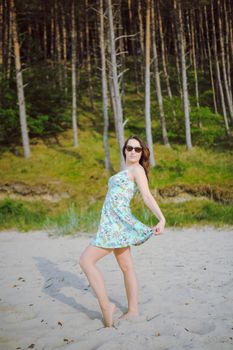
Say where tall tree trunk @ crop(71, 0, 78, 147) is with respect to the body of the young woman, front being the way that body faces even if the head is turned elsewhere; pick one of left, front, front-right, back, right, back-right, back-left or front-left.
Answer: back-right

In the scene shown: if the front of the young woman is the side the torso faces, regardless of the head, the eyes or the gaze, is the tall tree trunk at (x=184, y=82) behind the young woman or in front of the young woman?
behind

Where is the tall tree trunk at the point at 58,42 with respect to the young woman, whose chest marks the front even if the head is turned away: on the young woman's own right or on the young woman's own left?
on the young woman's own right

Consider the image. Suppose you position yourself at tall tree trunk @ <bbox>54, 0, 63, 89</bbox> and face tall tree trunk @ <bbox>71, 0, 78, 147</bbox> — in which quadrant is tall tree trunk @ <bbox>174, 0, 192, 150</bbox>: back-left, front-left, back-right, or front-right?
front-left

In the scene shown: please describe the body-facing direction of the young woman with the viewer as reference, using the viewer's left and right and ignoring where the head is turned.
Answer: facing the viewer and to the left of the viewer

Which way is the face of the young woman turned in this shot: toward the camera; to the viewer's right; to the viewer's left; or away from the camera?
toward the camera
